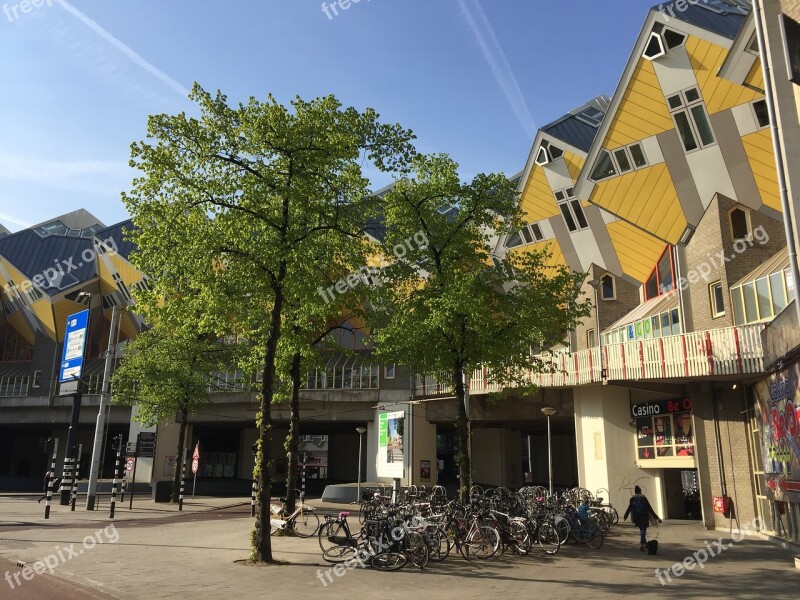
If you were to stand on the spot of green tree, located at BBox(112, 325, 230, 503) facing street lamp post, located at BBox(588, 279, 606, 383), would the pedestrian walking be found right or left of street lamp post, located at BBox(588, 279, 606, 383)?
right

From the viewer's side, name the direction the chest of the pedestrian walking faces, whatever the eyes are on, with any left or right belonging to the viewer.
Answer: facing away from the viewer

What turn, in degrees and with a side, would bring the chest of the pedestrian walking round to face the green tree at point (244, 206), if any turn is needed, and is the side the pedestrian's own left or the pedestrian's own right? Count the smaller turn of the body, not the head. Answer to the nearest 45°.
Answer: approximately 135° to the pedestrian's own left

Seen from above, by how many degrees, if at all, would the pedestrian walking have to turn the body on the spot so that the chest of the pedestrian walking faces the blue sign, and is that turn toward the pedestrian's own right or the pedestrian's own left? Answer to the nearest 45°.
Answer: approximately 90° to the pedestrian's own left

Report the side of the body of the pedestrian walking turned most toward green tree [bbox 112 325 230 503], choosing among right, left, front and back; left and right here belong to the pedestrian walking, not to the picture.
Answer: left

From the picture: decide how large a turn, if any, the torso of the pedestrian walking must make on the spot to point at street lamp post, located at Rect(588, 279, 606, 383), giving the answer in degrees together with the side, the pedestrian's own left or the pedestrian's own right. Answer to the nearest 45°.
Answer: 0° — they already face it
